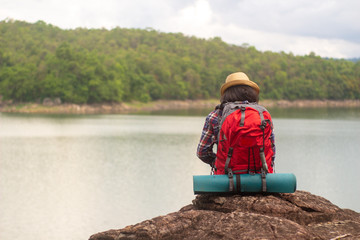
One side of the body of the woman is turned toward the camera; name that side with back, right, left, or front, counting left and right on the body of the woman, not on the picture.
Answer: back

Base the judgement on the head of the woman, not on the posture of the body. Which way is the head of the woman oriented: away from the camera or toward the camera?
away from the camera
